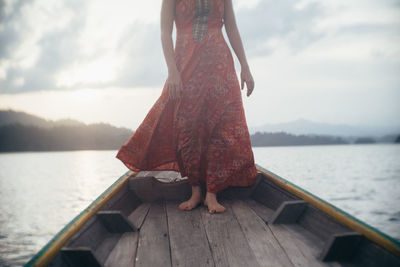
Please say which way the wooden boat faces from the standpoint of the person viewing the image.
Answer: facing away from the viewer
